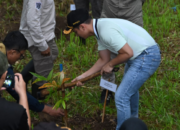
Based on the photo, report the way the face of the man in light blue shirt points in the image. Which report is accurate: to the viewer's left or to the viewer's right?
to the viewer's left

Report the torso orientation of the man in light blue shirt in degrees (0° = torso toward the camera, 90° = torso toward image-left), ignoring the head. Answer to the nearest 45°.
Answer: approximately 90°
